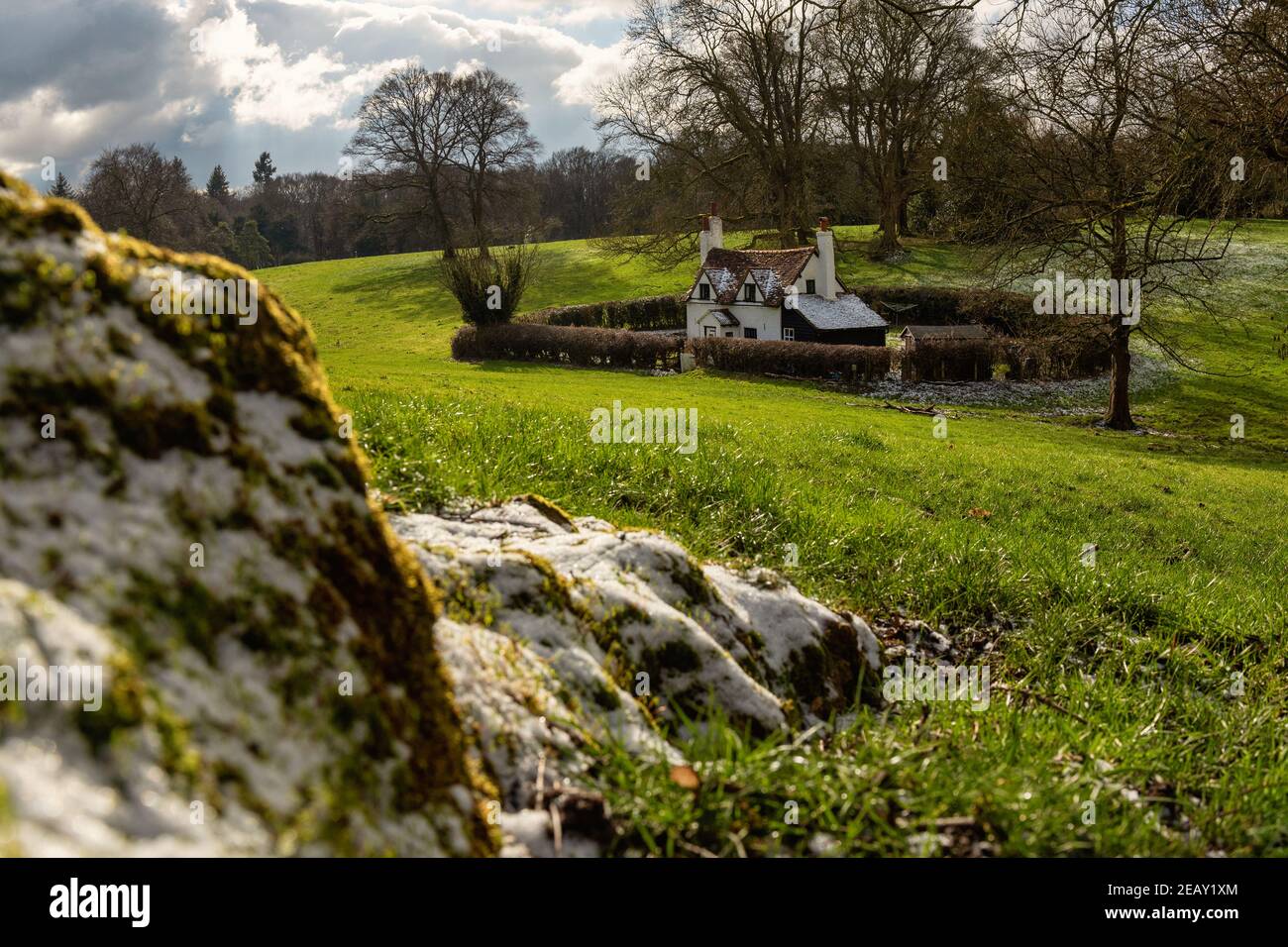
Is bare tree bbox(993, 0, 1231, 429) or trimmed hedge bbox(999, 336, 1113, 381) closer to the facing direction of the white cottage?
the bare tree

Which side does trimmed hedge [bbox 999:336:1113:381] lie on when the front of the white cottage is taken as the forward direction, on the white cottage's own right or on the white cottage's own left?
on the white cottage's own left

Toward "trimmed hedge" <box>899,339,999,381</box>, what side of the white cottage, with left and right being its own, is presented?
left

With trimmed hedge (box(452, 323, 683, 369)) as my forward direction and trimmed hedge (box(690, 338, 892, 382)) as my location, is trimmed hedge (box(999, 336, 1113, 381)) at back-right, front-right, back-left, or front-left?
back-right

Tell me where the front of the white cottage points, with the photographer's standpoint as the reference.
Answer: facing the viewer and to the left of the viewer

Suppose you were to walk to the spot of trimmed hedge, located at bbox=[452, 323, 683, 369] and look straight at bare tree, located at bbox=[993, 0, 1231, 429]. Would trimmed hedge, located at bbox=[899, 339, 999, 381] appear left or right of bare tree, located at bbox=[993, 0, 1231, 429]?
left

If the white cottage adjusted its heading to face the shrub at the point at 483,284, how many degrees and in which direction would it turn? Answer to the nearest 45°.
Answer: approximately 45° to its right

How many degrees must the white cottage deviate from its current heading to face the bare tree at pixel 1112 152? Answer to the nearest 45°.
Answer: approximately 45° to its left
